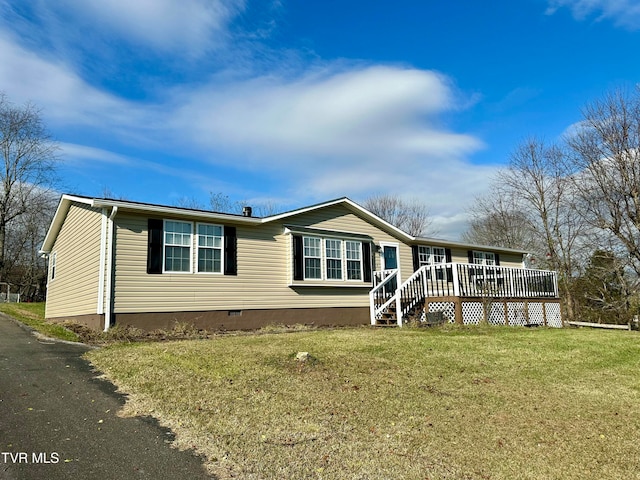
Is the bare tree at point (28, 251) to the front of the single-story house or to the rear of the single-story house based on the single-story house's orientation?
to the rear

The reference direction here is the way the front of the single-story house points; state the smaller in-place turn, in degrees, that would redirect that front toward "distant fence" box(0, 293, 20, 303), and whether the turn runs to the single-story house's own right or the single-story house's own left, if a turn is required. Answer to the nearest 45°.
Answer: approximately 180°

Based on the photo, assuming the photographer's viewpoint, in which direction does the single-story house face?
facing the viewer and to the right of the viewer
